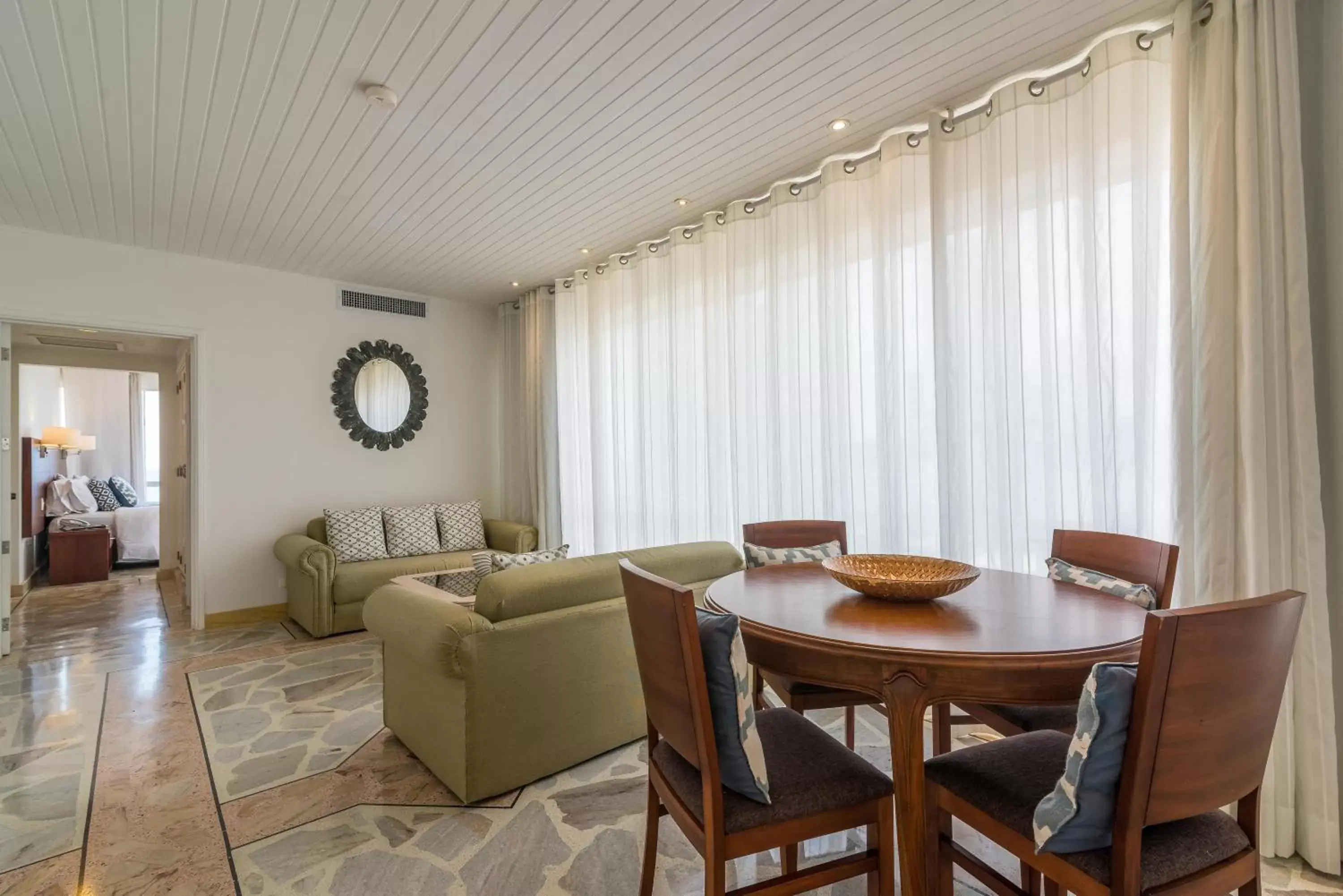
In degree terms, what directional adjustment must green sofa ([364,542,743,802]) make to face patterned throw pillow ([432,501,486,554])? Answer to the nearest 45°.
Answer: approximately 45° to its right

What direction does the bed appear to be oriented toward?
to the viewer's right

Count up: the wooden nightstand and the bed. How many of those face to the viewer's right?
2

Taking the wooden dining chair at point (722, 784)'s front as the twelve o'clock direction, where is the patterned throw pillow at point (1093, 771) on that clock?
The patterned throw pillow is roughly at 2 o'clock from the wooden dining chair.

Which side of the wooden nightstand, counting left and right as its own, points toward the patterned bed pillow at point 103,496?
left

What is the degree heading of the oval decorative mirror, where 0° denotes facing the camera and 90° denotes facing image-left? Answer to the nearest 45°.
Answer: approximately 0°
